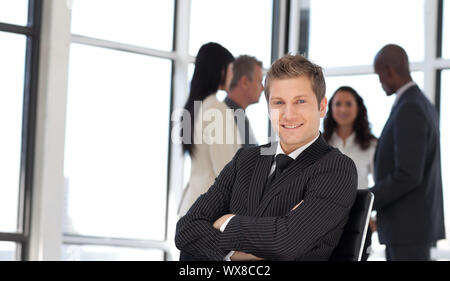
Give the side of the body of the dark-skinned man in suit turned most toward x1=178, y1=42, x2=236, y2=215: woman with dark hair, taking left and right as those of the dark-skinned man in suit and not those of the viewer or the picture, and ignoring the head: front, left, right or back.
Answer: front

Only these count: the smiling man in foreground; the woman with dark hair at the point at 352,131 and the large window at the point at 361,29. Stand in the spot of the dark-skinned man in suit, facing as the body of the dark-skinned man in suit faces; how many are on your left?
1

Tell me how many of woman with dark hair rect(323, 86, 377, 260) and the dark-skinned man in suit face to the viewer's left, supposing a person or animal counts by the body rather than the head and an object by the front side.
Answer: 1

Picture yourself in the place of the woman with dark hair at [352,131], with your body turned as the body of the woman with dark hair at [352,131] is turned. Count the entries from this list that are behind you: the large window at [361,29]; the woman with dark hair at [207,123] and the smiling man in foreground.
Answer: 1

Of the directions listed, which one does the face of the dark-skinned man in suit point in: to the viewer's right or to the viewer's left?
to the viewer's left

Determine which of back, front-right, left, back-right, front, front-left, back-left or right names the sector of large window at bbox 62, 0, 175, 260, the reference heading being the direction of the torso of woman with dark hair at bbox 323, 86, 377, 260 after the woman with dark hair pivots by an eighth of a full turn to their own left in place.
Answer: back-right

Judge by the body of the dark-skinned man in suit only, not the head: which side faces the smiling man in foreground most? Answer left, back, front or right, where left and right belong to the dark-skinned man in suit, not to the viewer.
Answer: left

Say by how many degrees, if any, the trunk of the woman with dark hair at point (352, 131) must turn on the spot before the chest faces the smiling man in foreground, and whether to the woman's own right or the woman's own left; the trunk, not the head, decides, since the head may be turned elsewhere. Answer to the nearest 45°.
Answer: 0° — they already face them

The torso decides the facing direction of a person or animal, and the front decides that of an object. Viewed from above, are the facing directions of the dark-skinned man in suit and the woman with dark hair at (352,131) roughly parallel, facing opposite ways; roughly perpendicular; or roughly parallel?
roughly perpendicular

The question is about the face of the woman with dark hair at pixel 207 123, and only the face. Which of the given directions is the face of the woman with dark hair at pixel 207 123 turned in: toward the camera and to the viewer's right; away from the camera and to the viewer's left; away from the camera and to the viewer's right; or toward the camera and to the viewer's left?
away from the camera and to the viewer's right

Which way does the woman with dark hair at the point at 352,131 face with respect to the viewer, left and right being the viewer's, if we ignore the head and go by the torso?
facing the viewer

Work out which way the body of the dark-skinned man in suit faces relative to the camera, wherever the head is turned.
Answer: to the viewer's left

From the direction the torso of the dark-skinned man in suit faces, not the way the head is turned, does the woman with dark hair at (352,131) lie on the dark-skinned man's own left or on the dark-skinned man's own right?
on the dark-skinned man's own right

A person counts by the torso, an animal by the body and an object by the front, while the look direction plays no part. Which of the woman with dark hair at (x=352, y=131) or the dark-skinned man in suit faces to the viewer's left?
the dark-skinned man in suit

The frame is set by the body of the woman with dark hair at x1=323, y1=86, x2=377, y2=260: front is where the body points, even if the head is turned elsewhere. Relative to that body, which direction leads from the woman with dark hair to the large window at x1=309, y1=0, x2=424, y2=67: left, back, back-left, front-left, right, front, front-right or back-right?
back
